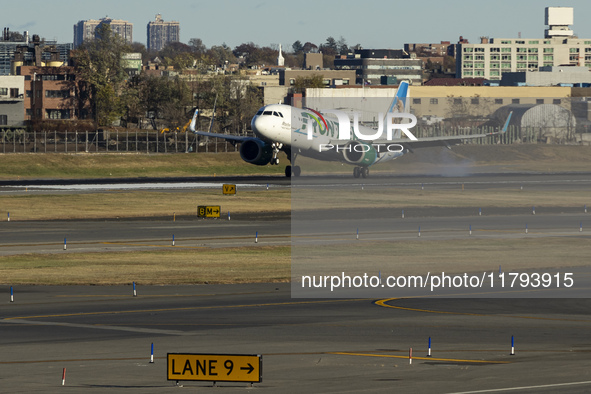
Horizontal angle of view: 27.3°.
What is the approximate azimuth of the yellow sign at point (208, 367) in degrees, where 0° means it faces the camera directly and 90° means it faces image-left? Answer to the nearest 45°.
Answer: approximately 0°
